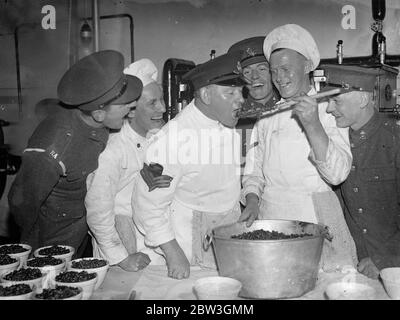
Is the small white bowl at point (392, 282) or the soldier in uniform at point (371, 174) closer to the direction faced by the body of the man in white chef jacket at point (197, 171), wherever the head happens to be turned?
the small white bowl

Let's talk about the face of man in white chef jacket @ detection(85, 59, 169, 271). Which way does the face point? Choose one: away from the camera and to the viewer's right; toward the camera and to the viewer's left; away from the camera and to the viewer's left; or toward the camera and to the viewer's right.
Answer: toward the camera and to the viewer's right

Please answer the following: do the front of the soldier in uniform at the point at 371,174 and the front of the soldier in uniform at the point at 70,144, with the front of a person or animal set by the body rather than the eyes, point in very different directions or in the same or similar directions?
very different directions

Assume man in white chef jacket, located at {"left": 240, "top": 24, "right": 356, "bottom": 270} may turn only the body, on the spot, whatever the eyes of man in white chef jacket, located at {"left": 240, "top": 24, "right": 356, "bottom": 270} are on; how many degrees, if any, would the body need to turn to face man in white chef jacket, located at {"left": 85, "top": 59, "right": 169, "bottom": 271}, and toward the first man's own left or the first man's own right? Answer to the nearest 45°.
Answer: approximately 45° to the first man's own right

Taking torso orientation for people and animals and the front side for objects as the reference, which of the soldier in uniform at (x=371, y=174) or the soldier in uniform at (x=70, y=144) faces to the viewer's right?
the soldier in uniform at (x=70, y=144)

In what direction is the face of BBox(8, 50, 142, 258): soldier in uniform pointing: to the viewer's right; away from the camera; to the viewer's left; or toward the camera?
to the viewer's right

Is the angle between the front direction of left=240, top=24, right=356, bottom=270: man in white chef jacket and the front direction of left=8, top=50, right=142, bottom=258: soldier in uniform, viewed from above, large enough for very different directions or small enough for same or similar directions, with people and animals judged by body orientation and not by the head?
very different directions

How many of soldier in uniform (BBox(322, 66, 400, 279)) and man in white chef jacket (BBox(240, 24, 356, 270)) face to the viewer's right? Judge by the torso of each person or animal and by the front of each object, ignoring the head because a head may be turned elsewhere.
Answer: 0

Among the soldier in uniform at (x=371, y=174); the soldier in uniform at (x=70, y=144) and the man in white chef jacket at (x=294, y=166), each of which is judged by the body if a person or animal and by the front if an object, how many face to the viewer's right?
1

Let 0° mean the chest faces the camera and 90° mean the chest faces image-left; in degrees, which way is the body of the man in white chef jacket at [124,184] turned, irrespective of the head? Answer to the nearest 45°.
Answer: approximately 315°

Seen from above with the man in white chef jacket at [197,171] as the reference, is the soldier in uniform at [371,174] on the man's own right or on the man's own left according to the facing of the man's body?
on the man's own left

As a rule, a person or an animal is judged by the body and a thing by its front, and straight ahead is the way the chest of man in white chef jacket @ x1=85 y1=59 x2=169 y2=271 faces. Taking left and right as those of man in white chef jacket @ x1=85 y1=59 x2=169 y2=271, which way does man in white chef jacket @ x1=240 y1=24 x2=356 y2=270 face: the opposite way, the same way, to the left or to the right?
to the right
